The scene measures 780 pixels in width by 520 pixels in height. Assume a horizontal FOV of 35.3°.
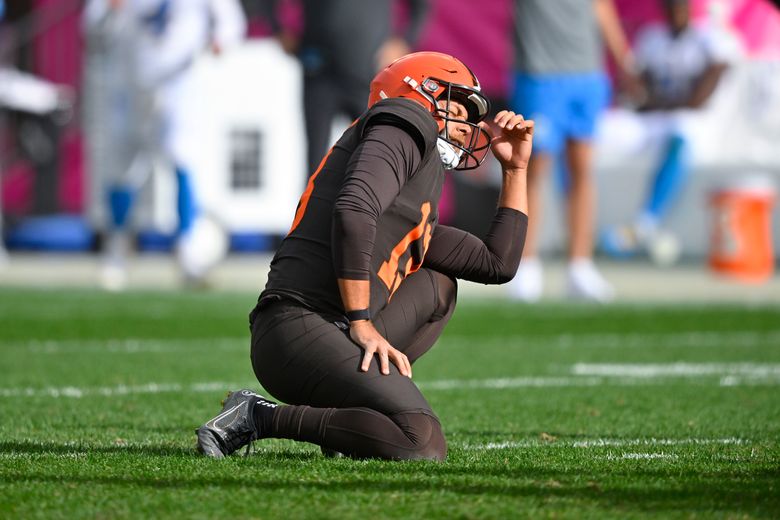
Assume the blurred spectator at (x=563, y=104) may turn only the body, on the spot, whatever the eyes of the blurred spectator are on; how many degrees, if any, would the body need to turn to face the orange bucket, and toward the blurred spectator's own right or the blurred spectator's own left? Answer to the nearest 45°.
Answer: approximately 135° to the blurred spectator's own left

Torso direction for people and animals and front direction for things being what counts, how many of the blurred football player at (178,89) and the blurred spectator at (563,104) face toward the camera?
2

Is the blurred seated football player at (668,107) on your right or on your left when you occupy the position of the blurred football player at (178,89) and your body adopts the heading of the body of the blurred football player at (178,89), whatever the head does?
on your left

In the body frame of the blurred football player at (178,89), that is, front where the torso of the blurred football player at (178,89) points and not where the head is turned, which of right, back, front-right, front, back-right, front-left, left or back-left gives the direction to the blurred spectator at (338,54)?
front-left

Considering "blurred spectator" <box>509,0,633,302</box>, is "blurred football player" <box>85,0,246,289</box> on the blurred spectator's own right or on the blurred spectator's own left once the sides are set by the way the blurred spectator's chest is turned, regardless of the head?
on the blurred spectator's own right

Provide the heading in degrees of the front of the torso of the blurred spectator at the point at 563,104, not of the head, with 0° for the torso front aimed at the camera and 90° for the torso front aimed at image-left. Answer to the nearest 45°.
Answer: approximately 0°

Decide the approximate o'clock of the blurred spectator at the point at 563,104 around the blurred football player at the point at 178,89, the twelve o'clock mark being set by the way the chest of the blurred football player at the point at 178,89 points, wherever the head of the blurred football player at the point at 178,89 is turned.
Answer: the blurred spectator at the point at 563,104 is roughly at 10 o'clock from the blurred football player at the point at 178,89.

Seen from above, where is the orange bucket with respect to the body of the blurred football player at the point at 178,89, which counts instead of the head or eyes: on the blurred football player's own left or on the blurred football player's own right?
on the blurred football player's own left

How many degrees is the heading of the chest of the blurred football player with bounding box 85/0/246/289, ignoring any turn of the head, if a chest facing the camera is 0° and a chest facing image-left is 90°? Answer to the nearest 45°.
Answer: approximately 0°

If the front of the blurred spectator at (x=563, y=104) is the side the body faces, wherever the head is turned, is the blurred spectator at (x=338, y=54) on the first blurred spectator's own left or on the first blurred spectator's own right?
on the first blurred spectator's own right
